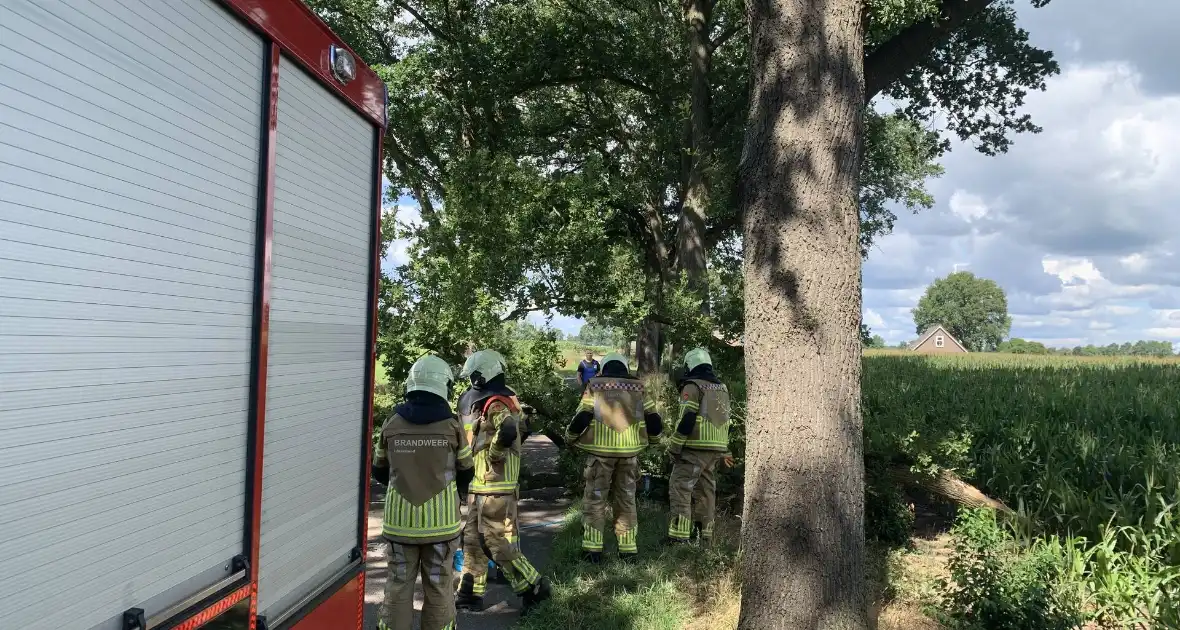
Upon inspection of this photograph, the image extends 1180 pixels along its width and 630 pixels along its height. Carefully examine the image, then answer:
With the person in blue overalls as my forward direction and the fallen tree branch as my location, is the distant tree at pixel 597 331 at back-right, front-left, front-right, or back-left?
front-right

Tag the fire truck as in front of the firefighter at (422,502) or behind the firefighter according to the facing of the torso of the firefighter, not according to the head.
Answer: behind

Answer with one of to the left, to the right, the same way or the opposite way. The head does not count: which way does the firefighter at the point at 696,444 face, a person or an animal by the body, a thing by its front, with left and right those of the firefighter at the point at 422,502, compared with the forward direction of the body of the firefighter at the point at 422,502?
the same way

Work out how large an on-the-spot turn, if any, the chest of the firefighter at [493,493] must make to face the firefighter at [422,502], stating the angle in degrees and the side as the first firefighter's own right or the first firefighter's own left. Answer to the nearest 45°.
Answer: approximately 90° to the first firefighter's own left

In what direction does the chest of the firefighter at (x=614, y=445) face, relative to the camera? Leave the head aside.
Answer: away from the camera

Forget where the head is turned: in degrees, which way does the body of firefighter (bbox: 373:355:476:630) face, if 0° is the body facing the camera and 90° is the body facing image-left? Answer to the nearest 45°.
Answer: approximately 180°

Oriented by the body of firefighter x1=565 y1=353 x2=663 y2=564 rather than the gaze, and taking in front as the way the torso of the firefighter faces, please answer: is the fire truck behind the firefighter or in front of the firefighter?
behind

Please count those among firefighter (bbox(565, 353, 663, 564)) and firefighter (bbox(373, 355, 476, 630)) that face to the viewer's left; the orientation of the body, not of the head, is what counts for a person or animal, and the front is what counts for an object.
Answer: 0

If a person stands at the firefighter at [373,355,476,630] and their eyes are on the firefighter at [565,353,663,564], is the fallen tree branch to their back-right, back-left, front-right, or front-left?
front-right

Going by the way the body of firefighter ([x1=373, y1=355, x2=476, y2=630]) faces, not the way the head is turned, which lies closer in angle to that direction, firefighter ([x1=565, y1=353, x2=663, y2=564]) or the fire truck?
the firefighter

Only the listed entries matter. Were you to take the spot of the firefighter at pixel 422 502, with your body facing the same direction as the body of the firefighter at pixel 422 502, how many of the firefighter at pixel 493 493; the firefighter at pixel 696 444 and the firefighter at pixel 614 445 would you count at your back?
0

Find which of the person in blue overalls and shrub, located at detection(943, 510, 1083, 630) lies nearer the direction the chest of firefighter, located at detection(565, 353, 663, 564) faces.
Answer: the person in blue overalls

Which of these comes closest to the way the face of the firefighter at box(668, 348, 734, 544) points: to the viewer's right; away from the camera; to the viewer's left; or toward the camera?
away from the camera
